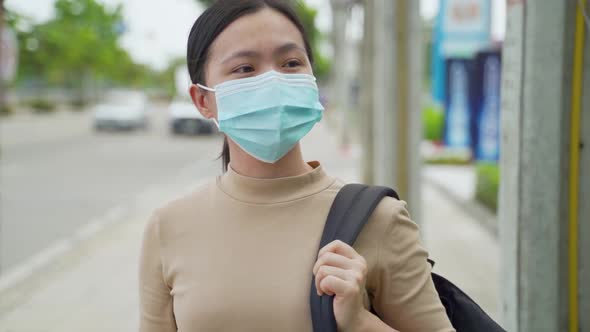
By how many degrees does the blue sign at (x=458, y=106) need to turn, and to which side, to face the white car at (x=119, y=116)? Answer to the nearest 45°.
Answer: approximately 135° to its right

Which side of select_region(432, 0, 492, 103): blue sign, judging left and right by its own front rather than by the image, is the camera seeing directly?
front

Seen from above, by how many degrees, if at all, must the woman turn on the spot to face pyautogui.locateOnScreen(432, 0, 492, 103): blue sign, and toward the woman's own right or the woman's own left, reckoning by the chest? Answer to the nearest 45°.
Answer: approximately 180°

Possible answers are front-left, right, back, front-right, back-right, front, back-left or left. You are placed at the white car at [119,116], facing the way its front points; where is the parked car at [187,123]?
left

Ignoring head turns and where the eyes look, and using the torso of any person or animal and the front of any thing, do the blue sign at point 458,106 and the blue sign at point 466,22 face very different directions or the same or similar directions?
same or similar directions

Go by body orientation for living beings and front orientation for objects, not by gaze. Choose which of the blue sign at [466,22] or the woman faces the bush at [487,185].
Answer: the blue sign

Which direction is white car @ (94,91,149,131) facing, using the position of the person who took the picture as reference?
facing the viewer and to the left of the viewer

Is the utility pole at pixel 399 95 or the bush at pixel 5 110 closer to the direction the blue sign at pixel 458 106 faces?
the utility pole

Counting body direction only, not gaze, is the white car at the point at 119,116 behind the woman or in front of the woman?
behind

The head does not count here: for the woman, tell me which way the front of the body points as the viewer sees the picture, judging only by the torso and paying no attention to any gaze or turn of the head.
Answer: toward the camera

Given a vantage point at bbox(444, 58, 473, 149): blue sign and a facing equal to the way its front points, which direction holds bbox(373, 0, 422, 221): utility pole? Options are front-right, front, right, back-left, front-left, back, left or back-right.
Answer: front

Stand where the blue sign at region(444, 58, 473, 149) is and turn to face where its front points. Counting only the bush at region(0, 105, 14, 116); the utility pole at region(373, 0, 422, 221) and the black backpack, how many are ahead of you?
2
